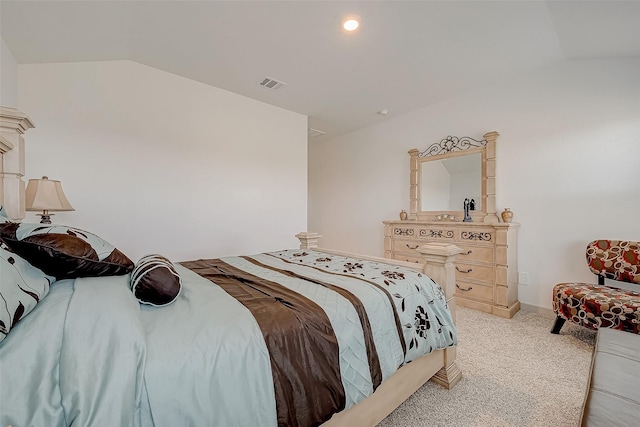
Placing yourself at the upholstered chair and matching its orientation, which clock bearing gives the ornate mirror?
The ornate mirror is roughly at 2 o'clock from the upholstered chair.

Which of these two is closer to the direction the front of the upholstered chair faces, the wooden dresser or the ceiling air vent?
the ceiling air vent

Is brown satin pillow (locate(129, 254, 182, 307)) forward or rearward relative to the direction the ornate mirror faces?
forward

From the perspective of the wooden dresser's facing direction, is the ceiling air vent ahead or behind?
ahead

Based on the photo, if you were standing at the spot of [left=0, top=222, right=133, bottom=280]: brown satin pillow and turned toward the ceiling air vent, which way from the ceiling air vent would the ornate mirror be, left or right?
right

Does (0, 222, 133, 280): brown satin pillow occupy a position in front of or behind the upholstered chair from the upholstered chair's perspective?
in front

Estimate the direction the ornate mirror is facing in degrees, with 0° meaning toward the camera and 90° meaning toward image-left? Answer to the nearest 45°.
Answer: approximately 45°

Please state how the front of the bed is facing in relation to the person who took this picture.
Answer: facing away from the viewer and to the right of the viewer

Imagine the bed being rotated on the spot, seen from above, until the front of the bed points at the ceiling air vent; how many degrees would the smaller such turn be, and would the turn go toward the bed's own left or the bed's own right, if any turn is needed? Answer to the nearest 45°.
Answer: approximately 45° to the bed's own left

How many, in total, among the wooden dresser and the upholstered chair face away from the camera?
0

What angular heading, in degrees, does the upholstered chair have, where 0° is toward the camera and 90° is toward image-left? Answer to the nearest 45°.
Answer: approximately 45°
